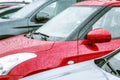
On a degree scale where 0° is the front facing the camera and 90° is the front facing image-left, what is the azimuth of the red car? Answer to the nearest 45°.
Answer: approximately 45°

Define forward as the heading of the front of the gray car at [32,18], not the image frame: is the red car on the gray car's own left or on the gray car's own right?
on the gray car's own left

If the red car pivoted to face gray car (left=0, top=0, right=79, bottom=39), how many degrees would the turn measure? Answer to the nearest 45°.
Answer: approximately 135° to its right

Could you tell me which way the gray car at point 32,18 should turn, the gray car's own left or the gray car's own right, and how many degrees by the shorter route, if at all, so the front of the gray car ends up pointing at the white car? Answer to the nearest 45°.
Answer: approximately 45° to the gray car's own left

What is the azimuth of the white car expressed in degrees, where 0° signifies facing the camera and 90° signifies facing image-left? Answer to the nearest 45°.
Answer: approximately 45°

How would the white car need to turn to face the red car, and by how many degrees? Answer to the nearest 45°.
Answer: approximately 135° to its right
